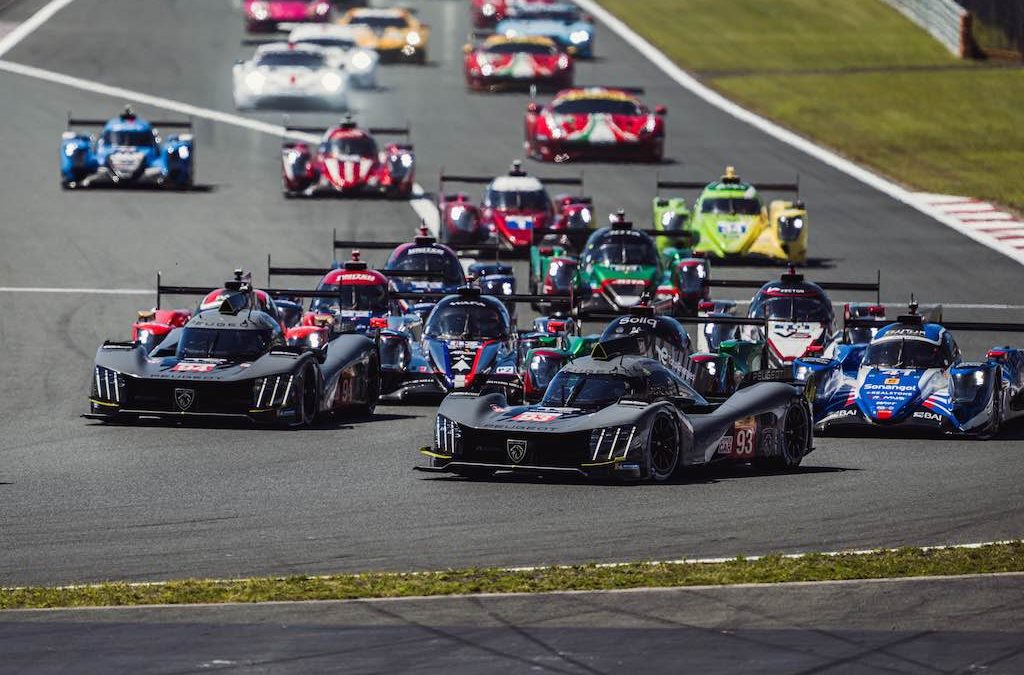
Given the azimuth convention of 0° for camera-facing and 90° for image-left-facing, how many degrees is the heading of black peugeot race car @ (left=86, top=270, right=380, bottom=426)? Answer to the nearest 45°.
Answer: approximately 0°

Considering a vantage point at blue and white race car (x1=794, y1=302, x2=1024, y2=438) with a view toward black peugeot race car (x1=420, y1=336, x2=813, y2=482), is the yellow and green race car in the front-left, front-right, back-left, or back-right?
back-right

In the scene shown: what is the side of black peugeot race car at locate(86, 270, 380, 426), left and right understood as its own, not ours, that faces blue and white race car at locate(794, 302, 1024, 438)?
left

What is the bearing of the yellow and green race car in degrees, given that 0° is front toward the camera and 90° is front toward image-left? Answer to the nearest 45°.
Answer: approximately 0°

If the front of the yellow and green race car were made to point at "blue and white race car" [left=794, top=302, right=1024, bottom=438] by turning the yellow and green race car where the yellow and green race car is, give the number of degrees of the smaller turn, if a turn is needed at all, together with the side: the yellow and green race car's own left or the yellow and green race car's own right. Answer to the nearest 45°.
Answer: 0° — it already faces it

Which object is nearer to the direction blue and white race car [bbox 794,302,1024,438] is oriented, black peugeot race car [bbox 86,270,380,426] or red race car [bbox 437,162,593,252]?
the black peugeot race car

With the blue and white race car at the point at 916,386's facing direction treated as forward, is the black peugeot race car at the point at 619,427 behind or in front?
in front

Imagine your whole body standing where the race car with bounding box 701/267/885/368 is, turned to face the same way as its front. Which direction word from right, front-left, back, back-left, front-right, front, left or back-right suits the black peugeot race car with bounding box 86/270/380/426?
front-right

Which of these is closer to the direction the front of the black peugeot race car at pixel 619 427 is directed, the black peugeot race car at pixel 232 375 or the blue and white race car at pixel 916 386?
the black peugeot race car

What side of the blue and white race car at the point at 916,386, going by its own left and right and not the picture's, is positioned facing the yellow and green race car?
back

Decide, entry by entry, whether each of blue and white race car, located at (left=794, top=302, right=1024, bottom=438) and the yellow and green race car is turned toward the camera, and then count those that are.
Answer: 2

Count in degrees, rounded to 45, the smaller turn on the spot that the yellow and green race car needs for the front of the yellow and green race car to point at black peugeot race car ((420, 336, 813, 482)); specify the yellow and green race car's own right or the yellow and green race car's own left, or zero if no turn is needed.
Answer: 0° — it already faces it

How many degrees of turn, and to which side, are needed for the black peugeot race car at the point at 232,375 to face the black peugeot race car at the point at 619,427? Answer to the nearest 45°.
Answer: approximately 45° to its left

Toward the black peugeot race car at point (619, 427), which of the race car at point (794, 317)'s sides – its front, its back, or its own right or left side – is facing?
front

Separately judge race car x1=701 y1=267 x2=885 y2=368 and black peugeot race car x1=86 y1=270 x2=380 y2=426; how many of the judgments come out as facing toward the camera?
2

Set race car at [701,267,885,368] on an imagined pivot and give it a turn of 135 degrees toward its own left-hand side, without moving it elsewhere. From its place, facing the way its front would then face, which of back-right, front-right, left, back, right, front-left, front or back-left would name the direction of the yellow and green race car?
front-left
